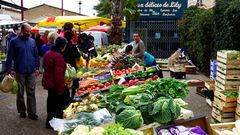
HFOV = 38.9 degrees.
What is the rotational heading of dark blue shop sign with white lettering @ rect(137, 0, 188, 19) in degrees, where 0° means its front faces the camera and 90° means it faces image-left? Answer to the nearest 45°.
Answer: approximately 0°

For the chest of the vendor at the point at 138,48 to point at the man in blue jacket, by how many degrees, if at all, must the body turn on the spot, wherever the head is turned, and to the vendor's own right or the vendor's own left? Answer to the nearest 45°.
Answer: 0° — they already face them

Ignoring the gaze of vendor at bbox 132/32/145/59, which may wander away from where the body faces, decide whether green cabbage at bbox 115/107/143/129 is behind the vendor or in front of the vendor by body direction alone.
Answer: in front

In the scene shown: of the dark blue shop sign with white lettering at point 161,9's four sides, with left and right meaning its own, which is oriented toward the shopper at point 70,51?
front

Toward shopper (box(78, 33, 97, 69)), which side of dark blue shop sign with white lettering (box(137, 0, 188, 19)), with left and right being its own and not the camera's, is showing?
front

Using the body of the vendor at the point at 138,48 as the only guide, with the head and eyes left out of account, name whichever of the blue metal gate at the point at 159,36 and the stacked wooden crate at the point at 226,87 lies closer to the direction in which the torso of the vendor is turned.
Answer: the stacked wooden crate

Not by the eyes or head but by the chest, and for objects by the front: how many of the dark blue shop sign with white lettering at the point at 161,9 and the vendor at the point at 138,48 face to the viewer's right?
0
